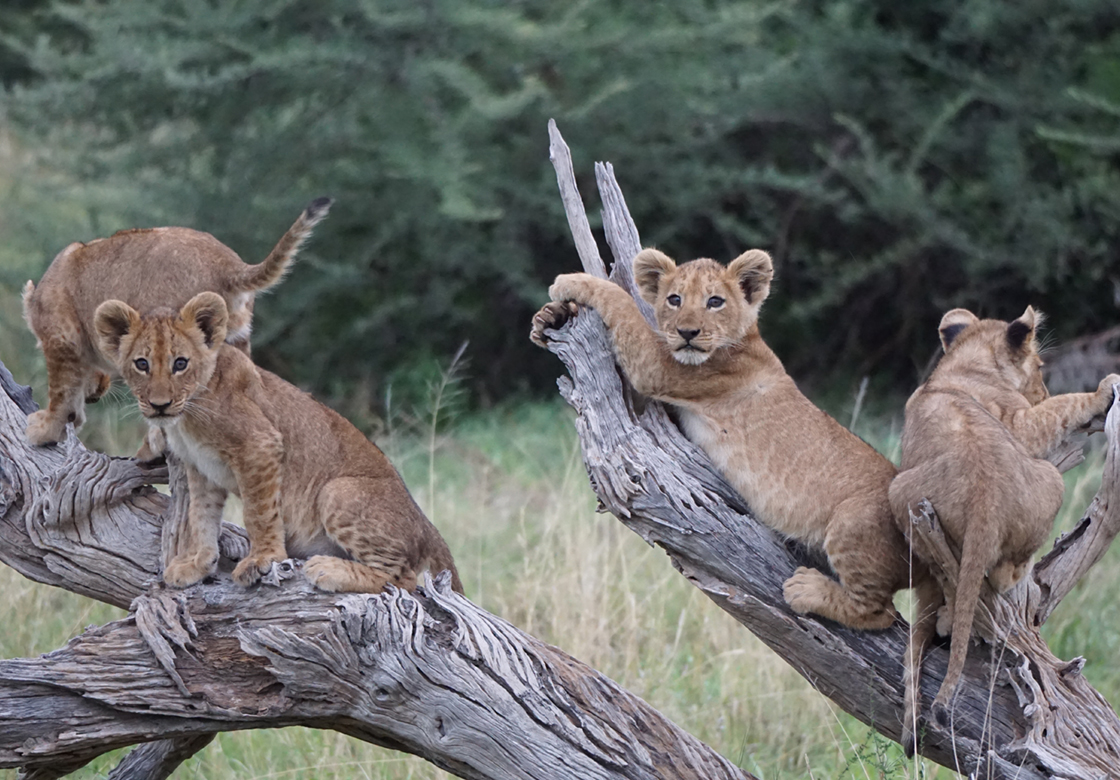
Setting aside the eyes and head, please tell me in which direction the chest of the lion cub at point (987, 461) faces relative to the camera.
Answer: away from the camera

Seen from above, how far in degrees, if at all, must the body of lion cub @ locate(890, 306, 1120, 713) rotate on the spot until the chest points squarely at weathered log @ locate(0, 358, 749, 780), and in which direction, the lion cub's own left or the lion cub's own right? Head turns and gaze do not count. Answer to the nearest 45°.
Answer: approximately 135° to the lion cub's own left

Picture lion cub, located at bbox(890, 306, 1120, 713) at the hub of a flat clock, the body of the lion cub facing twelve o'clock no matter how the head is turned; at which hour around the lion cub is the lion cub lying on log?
The lion cub lying on log is roughly at 10 o'clock from the lion cub.

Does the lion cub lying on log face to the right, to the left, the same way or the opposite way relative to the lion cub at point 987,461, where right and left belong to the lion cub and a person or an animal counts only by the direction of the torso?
to the left

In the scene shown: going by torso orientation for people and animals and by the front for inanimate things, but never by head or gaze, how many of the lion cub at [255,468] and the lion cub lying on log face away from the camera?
0

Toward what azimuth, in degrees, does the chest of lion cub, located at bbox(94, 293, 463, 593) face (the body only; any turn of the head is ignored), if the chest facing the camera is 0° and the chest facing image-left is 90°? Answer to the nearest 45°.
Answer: approximately 45°

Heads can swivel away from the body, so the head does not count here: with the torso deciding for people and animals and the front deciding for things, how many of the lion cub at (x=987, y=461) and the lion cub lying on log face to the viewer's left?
1

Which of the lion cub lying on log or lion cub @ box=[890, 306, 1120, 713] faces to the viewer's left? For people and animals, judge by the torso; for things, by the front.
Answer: the lion cub lying on log

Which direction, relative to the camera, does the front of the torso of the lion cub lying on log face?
to the viewer's left

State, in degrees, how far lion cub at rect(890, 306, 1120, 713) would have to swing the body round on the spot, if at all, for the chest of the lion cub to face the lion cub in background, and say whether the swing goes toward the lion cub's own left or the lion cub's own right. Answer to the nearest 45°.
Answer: approximately 90° to the lion cub's own left

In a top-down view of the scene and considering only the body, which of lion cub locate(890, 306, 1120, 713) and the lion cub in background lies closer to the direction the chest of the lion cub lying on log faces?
the lion cub in background

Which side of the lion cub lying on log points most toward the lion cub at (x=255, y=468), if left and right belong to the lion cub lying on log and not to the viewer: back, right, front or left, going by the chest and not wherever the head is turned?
front

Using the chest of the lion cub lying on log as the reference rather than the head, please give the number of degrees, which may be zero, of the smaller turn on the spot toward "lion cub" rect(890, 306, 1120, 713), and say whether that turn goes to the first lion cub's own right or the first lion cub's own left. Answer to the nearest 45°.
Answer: approximately 135° to the first lion cub's own left

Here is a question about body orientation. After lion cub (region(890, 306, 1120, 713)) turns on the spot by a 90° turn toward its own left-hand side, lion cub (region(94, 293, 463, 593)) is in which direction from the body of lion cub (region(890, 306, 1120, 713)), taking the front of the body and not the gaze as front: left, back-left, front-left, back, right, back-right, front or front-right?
front

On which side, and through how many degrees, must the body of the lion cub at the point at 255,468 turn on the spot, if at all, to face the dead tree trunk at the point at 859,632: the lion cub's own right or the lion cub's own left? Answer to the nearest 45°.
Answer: approximately 135° to the lion cub's own left
